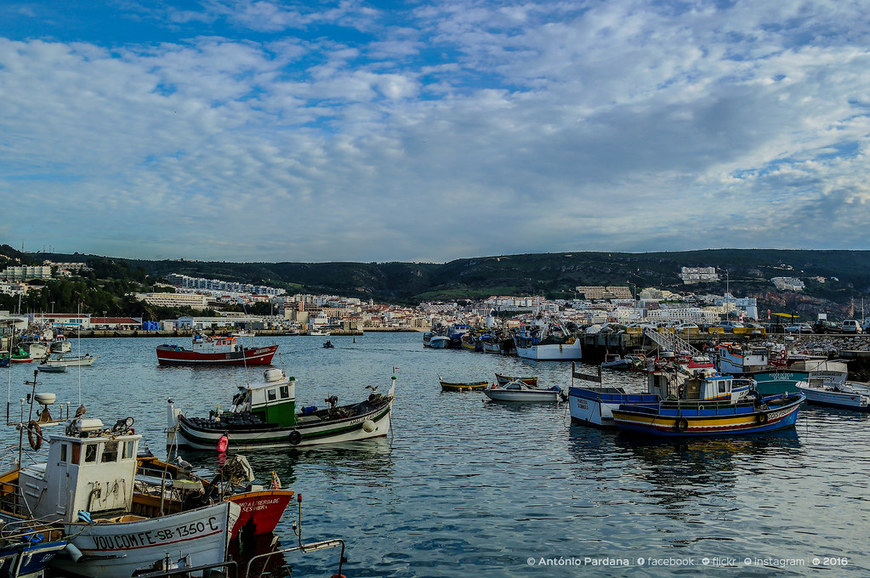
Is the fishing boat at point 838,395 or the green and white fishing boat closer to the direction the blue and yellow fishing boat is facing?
the fishing boat

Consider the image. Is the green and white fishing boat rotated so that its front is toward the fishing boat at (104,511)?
no

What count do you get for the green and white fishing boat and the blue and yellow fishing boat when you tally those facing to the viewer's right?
2

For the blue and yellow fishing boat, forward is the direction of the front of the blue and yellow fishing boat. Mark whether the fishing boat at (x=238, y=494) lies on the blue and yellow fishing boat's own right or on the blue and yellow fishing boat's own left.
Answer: on the blue and yellow fishing boat's own right

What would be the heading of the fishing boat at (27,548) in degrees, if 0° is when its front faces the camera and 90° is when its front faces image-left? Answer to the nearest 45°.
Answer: approximately 270°

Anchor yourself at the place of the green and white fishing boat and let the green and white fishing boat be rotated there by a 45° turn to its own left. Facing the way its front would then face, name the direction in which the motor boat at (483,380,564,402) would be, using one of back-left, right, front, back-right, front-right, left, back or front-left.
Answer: front

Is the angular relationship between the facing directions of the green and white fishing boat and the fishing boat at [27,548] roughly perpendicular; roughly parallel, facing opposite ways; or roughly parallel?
roughly parallel

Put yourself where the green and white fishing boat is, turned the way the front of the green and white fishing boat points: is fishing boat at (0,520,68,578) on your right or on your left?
on your right

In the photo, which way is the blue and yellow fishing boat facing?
to the viewer's right

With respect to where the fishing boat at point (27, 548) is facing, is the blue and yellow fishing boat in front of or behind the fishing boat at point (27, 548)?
in front

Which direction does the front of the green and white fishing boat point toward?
to the viewer's right
